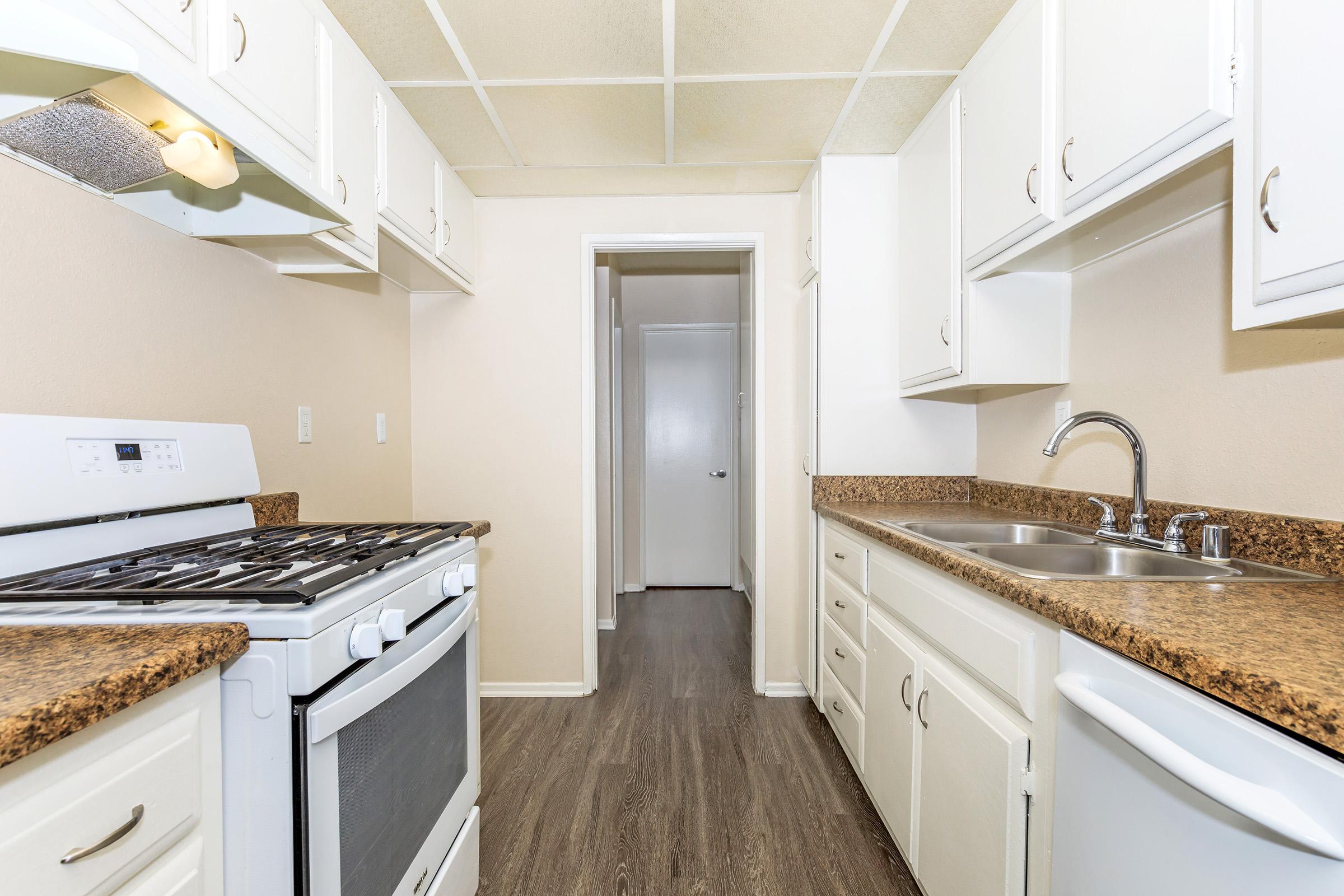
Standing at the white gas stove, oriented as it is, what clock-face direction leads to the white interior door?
The white interior door is roughly at 9 o'clock from the white gas stove.

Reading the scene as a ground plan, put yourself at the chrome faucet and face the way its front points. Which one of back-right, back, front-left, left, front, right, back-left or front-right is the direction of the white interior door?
right

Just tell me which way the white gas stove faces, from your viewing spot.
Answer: facing the viewer and to the right of the viewer

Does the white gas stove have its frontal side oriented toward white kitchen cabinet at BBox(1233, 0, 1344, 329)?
yes

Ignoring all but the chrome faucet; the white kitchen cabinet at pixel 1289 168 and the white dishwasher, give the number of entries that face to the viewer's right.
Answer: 0

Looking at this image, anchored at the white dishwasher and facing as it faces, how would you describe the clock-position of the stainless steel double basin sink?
The stainless steel double basin sink is roughly at 4 o'clock from the white dishwasher.

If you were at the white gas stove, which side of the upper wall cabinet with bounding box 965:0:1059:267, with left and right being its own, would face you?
front

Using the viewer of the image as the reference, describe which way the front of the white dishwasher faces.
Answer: facing the viewer and to the left of the viewer

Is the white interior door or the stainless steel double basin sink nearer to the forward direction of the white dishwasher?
the white interior door

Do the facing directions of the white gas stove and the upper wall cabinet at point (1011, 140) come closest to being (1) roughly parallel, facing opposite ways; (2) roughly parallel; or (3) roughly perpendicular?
roughly parallel, facing opposite ways

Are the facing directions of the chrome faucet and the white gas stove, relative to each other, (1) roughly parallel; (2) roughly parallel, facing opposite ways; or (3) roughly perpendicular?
roughly parallel, facing opposite ways

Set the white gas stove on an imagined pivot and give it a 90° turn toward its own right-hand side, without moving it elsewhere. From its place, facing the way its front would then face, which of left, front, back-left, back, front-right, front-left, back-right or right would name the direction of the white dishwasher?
left
